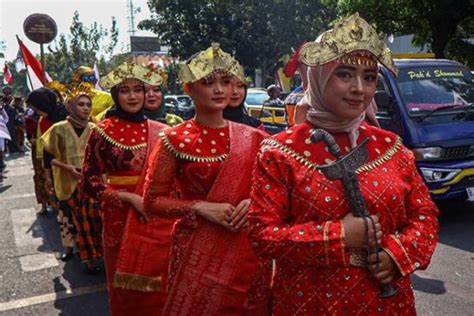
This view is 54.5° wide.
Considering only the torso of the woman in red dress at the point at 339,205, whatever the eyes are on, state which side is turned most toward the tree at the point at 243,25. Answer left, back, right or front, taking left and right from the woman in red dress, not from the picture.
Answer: back

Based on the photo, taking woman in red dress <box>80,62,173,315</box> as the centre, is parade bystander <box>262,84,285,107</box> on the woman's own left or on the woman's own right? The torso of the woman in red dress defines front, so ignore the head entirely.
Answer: on the woman's own left

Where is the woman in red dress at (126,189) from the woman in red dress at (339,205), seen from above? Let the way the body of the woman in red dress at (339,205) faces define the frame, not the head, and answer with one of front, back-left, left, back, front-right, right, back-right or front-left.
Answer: back-right

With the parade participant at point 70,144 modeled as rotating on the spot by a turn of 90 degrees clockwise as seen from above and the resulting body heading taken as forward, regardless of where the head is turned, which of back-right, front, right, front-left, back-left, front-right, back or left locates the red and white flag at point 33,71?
back-right

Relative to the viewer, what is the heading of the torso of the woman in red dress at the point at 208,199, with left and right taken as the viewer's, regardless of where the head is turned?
facing the viewer and to the right of the viewer

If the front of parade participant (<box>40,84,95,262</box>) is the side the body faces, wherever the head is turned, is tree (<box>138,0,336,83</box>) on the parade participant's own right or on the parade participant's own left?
on the parade participant's own left

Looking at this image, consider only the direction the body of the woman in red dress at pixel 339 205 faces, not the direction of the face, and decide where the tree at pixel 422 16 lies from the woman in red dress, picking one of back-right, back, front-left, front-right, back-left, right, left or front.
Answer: back
